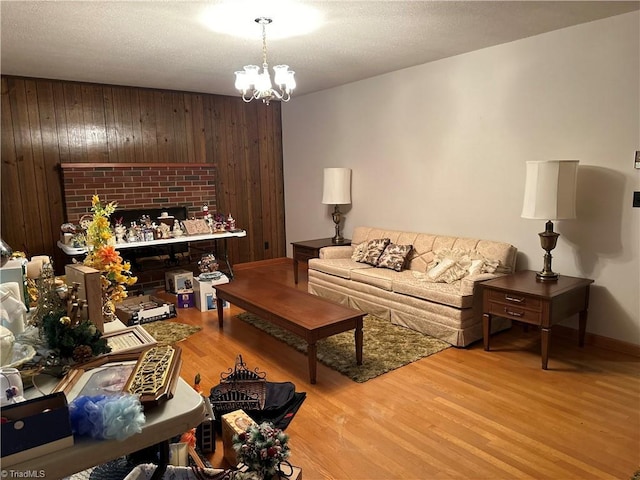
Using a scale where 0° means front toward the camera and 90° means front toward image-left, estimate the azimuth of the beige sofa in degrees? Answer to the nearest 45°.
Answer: approximately 45°

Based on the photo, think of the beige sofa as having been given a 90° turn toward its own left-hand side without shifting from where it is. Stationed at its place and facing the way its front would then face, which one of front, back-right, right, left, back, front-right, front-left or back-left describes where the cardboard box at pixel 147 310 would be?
back-right

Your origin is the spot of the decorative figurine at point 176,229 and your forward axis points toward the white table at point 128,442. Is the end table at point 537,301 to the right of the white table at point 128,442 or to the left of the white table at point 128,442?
left

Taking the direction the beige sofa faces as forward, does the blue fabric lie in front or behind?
in front

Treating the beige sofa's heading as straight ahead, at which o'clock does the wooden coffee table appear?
The wooden coffee table is roughly at 12 o'clock from the beige sofa.

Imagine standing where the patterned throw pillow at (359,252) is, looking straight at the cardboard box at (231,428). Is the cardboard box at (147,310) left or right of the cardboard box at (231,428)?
right

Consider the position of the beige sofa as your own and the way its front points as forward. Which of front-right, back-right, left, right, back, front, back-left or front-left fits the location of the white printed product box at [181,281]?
front-right

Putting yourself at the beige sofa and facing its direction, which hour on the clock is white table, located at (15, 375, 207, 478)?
The white table is roughly at 11 o'clock from the beige sofa.

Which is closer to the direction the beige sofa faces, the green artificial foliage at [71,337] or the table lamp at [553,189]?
the green artificial foliage

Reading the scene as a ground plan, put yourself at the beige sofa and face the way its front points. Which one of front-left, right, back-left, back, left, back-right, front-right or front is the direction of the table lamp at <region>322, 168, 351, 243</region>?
right

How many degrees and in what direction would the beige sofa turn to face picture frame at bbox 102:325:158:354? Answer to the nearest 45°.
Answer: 0° — it already faces it

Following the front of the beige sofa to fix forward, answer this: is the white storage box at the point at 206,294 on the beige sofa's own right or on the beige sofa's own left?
on the beige sofa's own right

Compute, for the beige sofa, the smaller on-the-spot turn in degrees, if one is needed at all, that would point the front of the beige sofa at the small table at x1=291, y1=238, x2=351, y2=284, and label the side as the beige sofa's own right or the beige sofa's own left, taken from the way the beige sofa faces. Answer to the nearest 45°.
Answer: approximately 90° to the beige sofa's own right

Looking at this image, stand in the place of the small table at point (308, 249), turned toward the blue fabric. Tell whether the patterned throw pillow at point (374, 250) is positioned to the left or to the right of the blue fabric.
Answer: left

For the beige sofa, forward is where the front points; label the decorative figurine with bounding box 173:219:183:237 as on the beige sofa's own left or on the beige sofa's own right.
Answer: on the beige sofa's own right

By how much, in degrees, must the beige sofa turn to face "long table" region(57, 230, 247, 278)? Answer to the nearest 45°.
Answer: approximately 45° to its right
